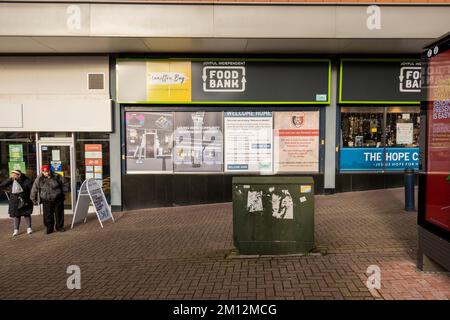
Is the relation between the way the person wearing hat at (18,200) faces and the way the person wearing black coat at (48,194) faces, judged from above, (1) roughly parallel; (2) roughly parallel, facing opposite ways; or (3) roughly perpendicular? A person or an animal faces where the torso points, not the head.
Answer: roughly parallel

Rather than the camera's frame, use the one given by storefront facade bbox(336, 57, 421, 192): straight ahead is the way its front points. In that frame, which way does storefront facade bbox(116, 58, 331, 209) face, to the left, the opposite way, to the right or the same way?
the same way

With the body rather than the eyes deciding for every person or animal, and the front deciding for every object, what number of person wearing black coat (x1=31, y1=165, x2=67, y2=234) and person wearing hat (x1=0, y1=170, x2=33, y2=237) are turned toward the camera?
2

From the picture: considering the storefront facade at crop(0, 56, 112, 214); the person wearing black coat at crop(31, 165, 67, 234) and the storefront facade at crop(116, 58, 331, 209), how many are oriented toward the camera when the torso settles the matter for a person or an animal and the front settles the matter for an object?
3

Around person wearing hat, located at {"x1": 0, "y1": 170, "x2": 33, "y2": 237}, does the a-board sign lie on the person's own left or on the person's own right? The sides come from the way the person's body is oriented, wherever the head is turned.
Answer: on the person's own left

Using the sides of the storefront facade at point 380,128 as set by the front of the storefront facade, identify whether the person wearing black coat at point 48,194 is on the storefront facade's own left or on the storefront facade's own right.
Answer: on the storefront facade's own right

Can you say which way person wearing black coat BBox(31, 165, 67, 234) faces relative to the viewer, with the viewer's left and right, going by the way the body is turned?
facing the viewer

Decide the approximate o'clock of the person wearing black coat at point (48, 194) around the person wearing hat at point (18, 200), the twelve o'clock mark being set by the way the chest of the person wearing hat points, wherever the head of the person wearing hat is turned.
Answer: The person wearing black coat is roughly at 10 o'clock from the person wearing hat.

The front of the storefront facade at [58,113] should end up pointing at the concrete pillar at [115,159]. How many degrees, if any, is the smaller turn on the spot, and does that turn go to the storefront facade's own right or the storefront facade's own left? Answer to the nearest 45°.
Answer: approximately 90° to the storefront facade's own left

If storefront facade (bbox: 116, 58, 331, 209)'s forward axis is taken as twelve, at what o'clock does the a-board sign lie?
The a-board sign is roughly at 2 o'clock from the storefront facade.

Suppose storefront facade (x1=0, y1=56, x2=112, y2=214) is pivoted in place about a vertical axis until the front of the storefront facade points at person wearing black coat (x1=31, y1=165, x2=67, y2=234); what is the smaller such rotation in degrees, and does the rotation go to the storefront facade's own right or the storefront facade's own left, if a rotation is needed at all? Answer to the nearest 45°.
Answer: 0° — it already faces them

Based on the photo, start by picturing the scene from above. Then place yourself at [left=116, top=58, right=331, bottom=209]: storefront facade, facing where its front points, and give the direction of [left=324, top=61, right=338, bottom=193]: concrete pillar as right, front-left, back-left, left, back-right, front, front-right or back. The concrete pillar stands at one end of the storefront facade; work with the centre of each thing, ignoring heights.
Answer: left

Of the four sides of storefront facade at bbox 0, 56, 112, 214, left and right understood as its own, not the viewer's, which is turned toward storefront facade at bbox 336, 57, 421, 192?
left

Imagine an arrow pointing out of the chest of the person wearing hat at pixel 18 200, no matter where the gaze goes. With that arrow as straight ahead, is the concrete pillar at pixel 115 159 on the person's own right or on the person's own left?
on the person's own left

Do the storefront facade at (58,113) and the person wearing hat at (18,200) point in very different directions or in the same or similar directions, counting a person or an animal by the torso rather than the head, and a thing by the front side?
same or similar directions

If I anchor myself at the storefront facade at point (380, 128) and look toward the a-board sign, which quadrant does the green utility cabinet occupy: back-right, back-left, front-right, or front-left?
front-left

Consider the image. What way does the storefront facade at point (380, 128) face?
toward the camera

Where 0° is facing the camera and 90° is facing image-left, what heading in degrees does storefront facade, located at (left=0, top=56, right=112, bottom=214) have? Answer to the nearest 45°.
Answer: approximately 0°
